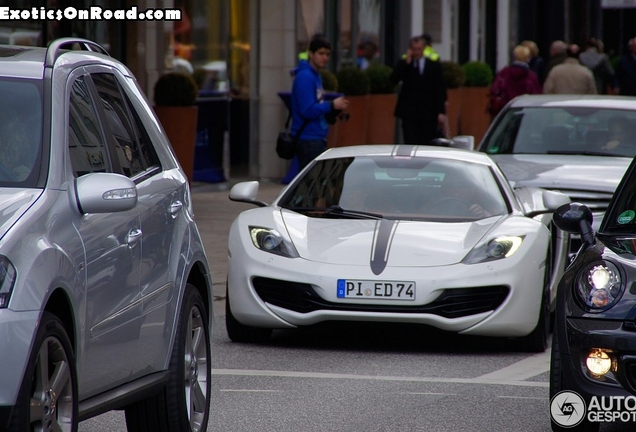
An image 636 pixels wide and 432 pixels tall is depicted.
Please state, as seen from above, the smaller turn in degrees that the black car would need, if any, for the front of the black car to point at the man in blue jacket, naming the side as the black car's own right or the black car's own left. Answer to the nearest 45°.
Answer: approximately 180°

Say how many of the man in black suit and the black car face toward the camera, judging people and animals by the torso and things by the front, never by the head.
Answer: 2

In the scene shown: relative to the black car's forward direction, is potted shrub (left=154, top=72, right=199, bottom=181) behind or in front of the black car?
behind

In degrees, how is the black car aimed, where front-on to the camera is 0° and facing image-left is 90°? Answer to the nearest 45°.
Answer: approximately 0°

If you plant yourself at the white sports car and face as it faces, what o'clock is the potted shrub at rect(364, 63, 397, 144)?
The potted shrub is roughly at 6 o'clock from the white sports car.

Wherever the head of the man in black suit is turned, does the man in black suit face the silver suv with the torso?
yes

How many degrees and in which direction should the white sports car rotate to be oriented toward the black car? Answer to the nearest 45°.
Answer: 0° — it already faces it

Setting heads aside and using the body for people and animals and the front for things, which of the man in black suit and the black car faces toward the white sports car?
the man in black suit

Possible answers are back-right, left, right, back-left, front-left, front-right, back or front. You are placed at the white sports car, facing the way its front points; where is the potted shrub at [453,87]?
back
